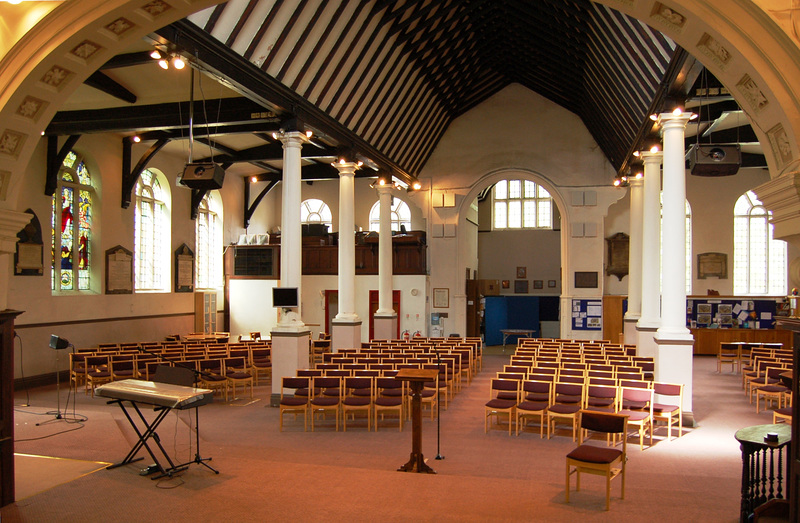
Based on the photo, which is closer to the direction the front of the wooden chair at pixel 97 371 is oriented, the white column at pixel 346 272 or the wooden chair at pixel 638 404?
the wooden chair

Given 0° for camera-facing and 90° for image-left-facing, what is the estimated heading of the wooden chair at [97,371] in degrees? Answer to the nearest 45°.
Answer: approximately 315°

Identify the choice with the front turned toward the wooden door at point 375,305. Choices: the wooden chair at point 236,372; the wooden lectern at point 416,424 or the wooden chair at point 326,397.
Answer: the wooden lectern

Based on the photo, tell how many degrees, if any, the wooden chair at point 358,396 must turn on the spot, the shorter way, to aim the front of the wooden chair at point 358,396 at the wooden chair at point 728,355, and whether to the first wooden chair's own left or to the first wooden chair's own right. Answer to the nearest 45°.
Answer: approximately 135° to the first wooden chair's own left

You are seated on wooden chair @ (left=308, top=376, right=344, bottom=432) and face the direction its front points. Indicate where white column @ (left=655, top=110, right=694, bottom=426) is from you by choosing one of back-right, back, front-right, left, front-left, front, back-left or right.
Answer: left

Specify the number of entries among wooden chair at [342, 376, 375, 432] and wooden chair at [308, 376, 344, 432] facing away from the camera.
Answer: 0

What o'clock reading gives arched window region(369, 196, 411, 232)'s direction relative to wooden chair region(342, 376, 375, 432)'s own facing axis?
The arched window is roughly at 6 o'clock from the wooden chair.

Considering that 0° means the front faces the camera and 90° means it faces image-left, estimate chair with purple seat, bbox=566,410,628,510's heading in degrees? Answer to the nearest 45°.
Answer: approximately 45°
